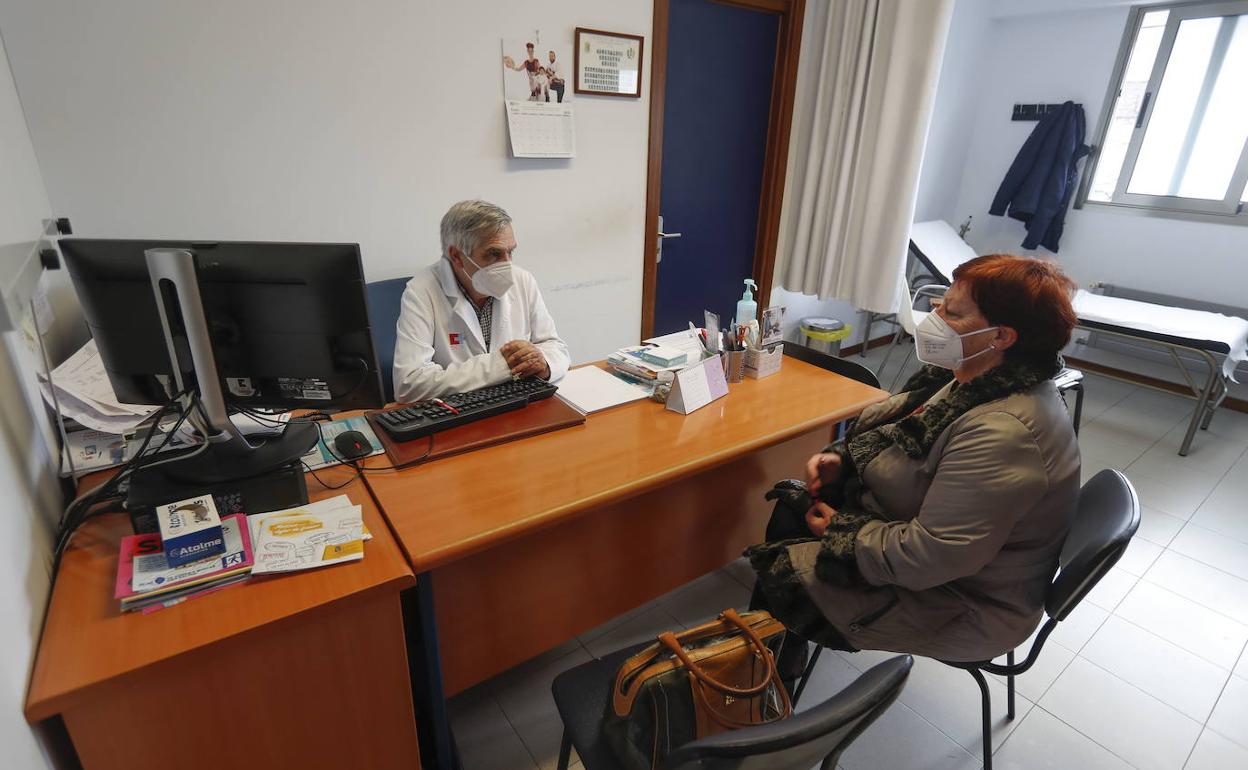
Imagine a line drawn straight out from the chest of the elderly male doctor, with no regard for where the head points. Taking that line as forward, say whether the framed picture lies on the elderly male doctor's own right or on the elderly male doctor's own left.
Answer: on the elderly male doctor's own left

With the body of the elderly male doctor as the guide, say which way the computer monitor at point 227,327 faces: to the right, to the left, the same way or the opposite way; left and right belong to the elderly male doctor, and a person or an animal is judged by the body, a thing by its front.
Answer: the opposite way

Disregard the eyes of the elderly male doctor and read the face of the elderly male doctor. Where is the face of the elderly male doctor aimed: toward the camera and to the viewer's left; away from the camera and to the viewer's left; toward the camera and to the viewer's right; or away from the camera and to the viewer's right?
toward the camera and to the viewer's right

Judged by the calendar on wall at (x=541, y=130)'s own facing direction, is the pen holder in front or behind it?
in front

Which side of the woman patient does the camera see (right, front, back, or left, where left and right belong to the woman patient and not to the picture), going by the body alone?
left

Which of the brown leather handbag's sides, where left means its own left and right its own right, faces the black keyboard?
back

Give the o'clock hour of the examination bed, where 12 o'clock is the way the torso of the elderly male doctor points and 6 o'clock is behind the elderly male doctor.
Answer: The examination bed is roughly at 10 o'clock from the elderly male doctor.

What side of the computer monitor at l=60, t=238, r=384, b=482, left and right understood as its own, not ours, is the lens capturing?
back

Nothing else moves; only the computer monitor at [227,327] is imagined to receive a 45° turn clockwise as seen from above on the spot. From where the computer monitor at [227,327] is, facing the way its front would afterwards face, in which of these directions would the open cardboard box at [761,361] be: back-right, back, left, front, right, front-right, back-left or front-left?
front-right

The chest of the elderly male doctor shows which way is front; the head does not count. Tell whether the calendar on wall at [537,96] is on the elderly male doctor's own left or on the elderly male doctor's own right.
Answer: on the elderly male doctor's own left

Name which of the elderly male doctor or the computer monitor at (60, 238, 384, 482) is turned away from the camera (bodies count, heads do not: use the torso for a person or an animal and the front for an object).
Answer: the computer monitor

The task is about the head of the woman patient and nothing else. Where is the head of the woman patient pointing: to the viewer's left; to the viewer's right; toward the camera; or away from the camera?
to the viewer's left
